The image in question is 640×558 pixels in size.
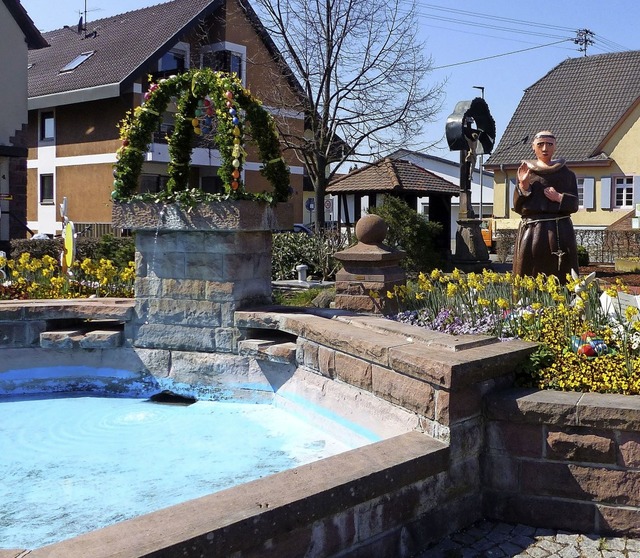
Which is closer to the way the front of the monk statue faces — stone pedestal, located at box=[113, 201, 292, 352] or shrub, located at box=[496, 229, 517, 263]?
the stone pedestal

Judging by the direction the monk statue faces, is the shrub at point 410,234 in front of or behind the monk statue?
behind

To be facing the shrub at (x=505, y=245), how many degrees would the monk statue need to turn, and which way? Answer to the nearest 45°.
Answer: approximately 180°

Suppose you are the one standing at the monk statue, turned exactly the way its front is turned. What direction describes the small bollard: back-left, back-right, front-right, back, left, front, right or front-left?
back-right

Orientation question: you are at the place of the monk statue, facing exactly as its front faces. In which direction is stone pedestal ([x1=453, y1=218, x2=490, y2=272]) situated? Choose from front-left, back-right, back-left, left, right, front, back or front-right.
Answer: back

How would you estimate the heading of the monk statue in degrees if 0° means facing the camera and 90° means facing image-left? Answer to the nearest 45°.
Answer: approximately 0°

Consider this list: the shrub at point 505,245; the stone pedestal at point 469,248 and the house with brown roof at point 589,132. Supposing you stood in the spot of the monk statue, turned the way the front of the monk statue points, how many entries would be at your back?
3

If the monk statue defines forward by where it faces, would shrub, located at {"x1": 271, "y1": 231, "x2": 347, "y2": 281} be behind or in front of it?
behind

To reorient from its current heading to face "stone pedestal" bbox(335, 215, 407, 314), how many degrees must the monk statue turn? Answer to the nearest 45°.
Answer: approximately 90° to its right

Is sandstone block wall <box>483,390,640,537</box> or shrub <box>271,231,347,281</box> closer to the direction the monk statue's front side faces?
the sandstone block wall

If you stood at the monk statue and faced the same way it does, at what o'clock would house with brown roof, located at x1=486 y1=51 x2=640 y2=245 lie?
The house with brown roof is roughly at 6 o'clock from the monk statue.

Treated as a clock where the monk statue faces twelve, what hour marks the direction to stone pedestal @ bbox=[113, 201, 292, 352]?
The stone pedestal is roughly at 2 o'clock from the monk statue.

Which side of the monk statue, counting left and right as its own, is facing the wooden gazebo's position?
back
